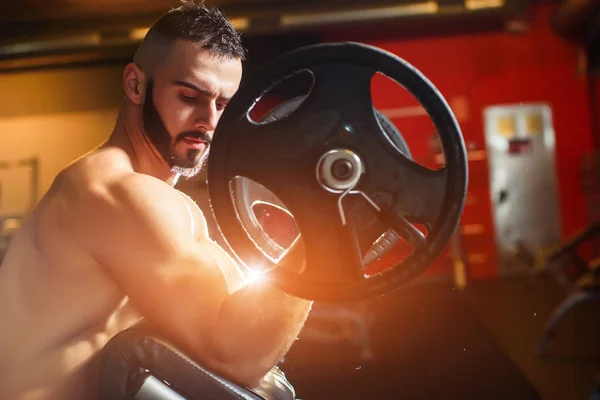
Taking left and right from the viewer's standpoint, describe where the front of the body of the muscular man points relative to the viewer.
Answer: facing to the right of the viewer
